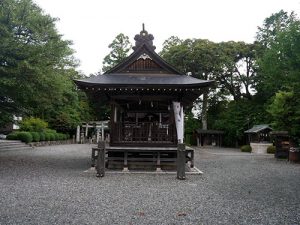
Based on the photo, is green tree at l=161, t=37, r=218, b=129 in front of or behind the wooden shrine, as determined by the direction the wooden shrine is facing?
behind

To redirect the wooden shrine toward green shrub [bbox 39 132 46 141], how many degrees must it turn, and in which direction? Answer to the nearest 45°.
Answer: approximately 135° to its right

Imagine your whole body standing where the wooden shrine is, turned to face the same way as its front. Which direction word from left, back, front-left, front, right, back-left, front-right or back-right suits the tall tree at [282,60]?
back-left

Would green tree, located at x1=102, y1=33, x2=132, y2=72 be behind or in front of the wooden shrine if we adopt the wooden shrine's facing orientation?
behind

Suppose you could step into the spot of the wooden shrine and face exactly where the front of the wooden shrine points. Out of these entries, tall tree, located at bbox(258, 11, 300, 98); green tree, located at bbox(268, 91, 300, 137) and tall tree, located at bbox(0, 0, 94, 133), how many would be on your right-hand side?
1

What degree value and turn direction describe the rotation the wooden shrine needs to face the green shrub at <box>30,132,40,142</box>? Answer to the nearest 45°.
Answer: approximately 135° to its right

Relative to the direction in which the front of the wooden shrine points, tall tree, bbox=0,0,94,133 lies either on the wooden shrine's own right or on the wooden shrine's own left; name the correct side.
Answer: on the wooden shrine's own right

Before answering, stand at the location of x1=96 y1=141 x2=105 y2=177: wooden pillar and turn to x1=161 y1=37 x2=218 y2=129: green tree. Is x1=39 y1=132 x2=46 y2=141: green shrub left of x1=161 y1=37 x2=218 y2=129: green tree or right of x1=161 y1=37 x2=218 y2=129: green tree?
left

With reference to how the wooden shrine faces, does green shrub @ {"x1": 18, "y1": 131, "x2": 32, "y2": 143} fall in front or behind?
behind

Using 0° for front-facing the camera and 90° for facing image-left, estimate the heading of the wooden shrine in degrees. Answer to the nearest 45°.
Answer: approximately 0°

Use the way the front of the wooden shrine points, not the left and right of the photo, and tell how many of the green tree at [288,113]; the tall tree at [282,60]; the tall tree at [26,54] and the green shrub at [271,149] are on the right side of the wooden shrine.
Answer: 1

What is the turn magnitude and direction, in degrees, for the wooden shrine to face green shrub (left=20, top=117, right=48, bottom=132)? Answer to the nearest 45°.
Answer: approximately 135° to its right
